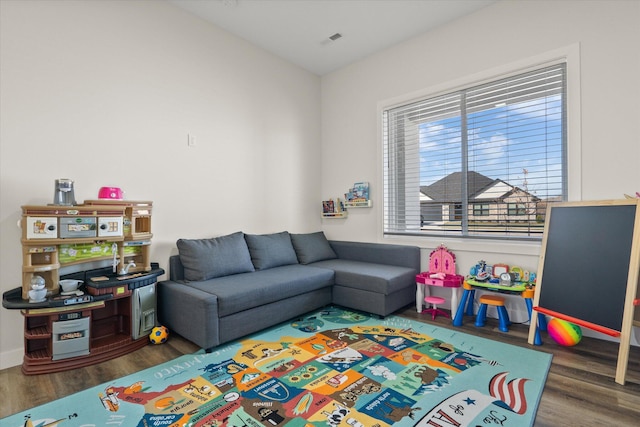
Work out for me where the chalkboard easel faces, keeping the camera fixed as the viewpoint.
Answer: facing the viewer and to the left of the viewer

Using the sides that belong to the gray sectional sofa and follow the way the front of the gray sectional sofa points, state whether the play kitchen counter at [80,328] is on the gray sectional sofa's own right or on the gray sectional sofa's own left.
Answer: on the gray sectional sofa's own right

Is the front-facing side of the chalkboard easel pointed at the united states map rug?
yes

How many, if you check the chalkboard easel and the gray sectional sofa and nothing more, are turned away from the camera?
0

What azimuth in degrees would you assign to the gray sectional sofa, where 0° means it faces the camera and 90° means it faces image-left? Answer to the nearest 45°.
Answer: approximately 315°

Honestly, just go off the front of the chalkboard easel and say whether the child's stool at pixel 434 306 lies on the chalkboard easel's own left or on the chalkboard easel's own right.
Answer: on the chalkboard easel's own right
